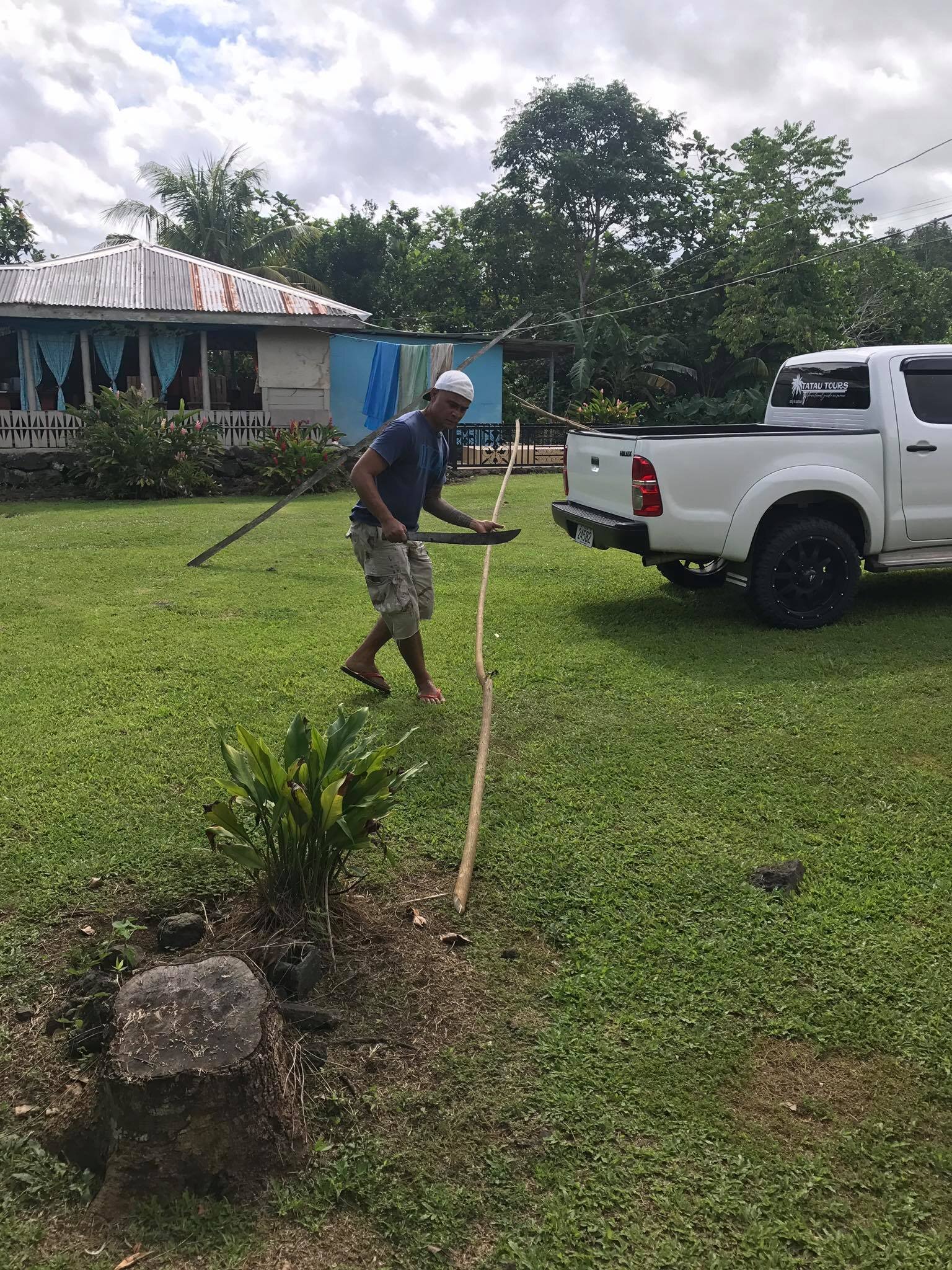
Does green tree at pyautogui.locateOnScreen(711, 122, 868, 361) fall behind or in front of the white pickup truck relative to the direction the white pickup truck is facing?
in front

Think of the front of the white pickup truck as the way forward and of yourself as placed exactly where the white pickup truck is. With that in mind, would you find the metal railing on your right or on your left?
on your left

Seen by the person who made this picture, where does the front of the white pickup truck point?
facing away from the viewer and to the right of the viewer

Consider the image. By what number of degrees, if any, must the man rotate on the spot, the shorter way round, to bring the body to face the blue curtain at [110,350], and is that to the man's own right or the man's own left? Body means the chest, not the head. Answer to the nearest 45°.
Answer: approximately 135° to the man's own left

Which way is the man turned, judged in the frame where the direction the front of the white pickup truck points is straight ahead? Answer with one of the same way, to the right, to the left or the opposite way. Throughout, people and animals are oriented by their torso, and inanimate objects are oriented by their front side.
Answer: to the right

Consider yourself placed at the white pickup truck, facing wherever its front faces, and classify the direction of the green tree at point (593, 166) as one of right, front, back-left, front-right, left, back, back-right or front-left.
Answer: front-left

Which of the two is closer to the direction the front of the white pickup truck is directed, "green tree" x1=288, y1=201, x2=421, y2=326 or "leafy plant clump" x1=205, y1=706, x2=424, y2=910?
the green tree
